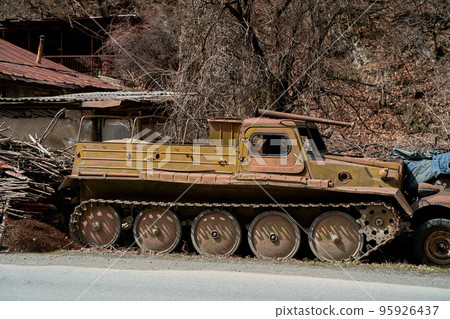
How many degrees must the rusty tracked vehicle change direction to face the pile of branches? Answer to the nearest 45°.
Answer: approximately 180°

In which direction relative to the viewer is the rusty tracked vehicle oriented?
to the viewer's right
